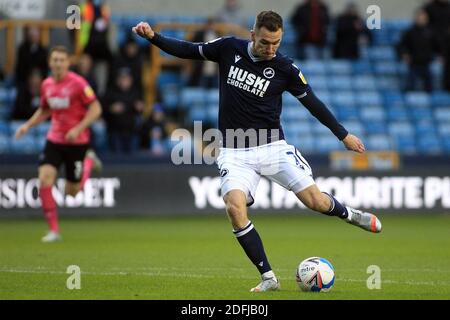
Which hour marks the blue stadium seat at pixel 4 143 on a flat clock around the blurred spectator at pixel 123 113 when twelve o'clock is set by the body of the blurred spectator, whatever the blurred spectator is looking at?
The blue stadium seat is roughly at 3 o'clock from the blurred spectator.

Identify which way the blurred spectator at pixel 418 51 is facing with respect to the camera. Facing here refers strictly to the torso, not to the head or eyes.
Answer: toward the camera

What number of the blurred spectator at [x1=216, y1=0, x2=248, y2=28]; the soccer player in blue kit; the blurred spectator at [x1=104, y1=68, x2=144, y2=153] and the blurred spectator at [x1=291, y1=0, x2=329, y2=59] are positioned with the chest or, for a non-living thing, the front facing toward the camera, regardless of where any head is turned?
4

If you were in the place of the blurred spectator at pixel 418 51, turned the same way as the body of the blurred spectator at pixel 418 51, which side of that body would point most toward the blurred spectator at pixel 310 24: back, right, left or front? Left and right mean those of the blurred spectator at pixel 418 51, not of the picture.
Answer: right

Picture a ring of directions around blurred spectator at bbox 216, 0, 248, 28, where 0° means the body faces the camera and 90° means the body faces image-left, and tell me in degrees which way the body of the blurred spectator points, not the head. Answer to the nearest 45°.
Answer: approximately 0°

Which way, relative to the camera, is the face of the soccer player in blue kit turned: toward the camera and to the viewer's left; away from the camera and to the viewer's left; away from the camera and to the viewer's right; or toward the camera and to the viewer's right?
toward the camera and to the viewer's right

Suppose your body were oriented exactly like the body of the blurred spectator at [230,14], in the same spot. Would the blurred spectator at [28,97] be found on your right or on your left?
on your right

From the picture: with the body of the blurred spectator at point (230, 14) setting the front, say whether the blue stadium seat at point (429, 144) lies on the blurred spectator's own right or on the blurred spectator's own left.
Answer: on the blurred spectator's own left

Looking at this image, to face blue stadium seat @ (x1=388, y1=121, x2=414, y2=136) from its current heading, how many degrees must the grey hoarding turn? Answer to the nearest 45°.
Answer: approximately 135° to its left

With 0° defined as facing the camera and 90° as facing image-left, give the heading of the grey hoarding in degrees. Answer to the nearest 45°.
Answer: approximately 0°
